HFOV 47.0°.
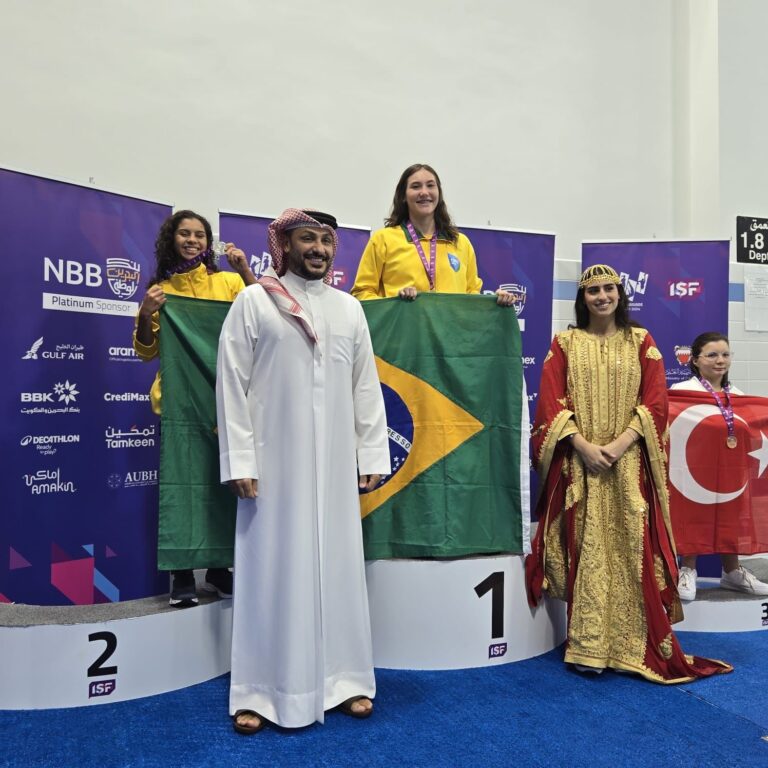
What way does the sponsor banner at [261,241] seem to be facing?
toward the camera

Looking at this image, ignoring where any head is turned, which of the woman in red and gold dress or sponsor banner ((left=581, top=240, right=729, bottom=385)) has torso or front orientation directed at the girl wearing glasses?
the sponsor banner

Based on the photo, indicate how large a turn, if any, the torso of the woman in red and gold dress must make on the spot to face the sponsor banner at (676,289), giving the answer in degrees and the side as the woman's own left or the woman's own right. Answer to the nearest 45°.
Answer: approximately 180°

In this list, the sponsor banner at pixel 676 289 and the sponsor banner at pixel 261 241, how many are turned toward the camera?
2

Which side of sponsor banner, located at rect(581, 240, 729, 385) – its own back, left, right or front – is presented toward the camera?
front

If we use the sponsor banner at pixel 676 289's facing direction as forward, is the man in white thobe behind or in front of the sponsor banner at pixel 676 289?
in front

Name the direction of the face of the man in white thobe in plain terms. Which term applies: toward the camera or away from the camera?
toward the camera

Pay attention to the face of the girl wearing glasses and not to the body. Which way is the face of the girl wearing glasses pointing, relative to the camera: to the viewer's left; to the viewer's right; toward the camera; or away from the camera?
toward the camera

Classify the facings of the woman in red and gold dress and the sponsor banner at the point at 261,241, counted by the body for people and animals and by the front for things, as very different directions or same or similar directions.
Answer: same or similar directions

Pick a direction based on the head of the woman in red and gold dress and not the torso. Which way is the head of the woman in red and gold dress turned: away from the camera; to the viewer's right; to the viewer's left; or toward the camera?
toward the camera

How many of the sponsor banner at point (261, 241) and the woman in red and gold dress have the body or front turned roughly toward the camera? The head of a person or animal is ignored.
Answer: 2

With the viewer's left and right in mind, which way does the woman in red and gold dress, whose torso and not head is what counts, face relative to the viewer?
facing the viewer

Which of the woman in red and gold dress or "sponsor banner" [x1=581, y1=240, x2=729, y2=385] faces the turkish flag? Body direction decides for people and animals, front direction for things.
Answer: the sponsor banner

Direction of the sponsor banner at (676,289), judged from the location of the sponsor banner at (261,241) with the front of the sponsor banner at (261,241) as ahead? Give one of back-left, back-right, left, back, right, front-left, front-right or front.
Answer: left
